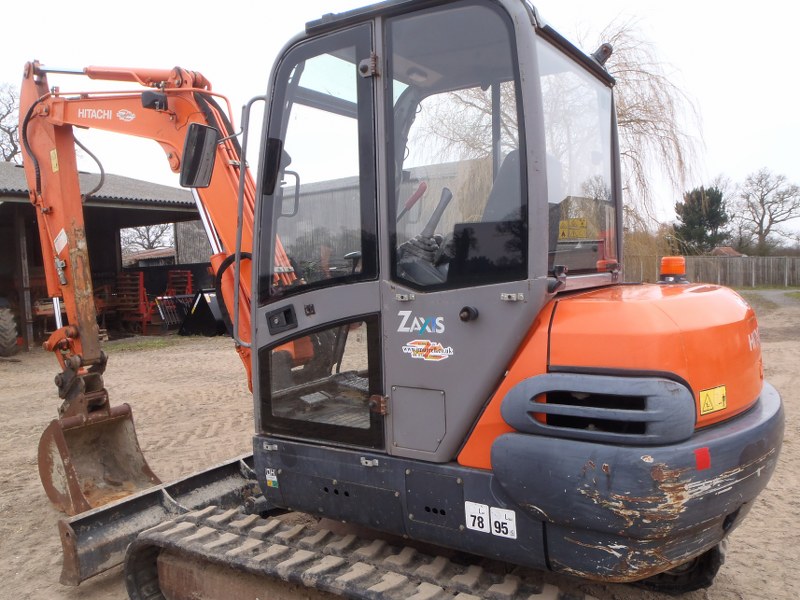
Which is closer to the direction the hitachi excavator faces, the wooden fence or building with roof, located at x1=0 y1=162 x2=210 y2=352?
the building with roof

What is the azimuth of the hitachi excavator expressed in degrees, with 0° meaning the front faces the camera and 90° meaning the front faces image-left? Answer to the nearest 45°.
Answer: approximately 135°

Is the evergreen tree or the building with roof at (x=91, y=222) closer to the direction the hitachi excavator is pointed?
the building with roof

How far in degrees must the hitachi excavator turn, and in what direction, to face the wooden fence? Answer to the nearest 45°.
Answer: approximately 90° to its right

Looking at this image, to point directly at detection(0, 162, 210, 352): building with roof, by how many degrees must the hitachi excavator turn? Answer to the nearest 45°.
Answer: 0° — it already faces it

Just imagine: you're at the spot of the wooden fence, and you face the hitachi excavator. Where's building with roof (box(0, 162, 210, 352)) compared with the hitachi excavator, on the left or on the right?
right

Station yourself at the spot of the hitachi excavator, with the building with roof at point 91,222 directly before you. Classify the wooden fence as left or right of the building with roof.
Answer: right

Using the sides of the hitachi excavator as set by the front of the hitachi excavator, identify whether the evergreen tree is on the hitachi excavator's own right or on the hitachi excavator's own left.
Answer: on the hitachi excavator's own right
